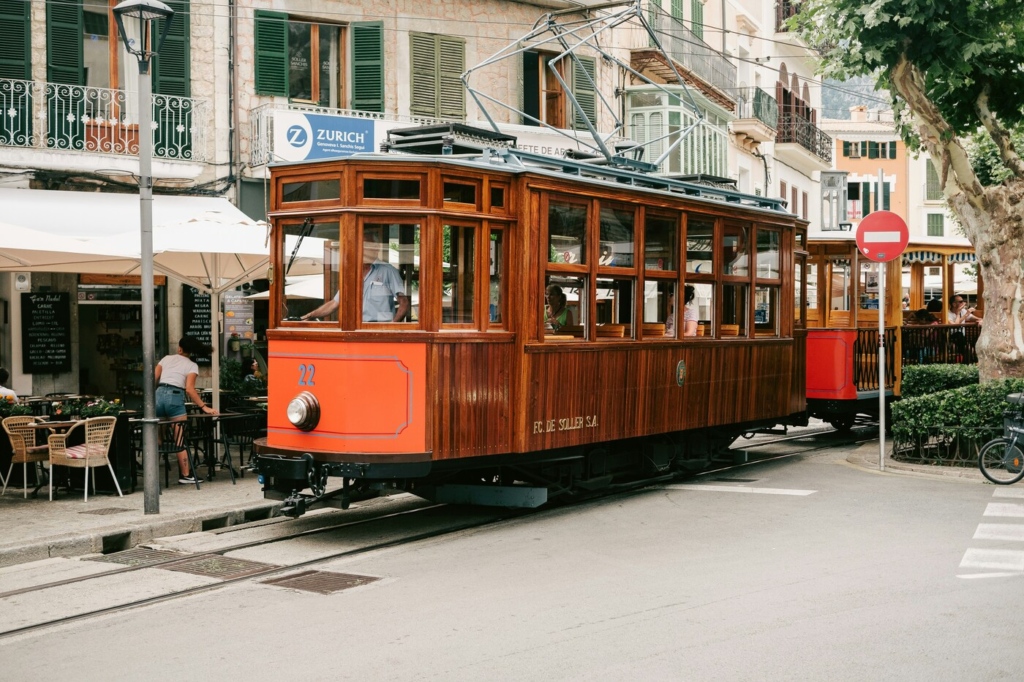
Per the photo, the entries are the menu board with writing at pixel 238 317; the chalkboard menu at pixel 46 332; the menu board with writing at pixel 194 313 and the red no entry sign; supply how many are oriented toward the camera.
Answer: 4

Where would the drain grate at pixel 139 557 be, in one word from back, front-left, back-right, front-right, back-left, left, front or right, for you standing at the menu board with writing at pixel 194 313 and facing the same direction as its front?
front

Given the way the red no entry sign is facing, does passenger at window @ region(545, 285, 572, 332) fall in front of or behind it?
in front

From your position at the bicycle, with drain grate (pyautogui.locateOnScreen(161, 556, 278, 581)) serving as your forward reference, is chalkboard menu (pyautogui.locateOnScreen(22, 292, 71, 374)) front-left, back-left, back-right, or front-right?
front-right

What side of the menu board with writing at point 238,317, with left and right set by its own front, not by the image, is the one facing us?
front

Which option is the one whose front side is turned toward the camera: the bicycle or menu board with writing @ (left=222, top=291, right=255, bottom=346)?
the menu board with writing

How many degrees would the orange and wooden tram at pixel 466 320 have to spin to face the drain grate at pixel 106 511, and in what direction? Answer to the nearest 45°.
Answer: approximately 45° to its right

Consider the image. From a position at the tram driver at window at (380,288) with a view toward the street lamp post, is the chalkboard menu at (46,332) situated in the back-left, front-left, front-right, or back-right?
front-right

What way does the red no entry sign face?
toward the camera

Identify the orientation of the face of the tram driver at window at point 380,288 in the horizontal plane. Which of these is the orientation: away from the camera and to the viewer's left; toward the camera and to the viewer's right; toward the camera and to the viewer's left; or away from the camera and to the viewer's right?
toward the camera and to the viewer's left

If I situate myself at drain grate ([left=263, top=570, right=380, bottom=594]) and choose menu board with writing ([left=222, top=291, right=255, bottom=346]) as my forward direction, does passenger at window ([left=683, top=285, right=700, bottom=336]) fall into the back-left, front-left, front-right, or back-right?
front-right

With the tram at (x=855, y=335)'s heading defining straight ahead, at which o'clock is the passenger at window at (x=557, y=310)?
The passenger at window is roughly at 11 o'clock from the tram.
